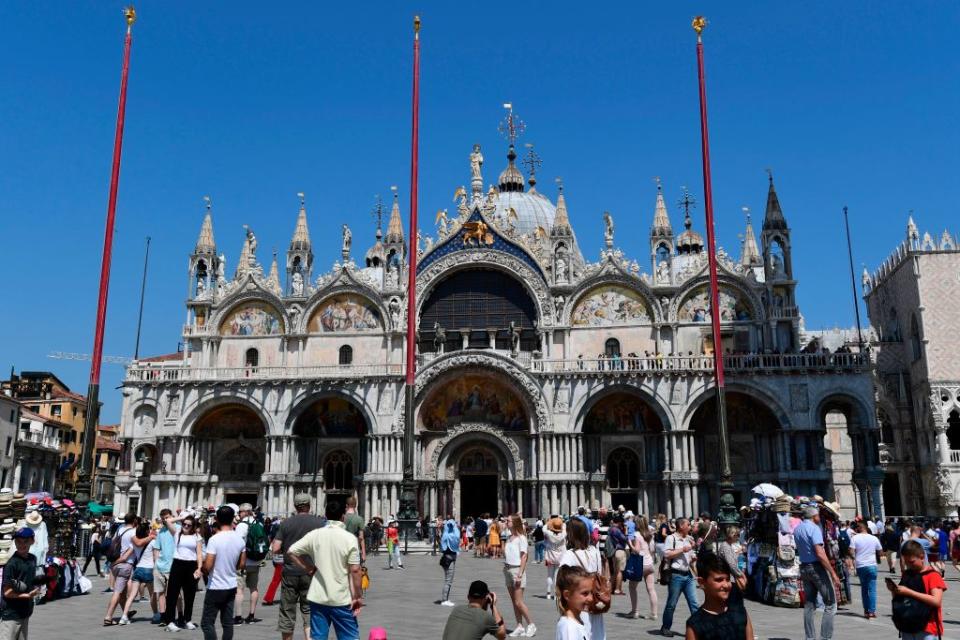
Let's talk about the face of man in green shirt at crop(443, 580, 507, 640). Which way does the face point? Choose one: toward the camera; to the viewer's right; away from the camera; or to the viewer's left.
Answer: away from the camera

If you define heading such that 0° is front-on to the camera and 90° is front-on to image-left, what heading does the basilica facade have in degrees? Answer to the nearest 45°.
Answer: approximately 0°

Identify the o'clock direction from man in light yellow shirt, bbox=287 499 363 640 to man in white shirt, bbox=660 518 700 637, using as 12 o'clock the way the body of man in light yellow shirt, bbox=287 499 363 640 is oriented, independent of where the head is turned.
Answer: man in white shirt, bbox=660 518 700 637 is roughly at 2 o'clock from man in light yellow shirt, bbox=287 499 363 640.

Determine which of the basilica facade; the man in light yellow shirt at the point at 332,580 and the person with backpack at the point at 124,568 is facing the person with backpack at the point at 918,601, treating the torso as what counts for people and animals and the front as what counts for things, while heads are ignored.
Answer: the basilica facade

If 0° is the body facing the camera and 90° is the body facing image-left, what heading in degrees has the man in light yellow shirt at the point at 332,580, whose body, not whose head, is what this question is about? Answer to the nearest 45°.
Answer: approximately 180°

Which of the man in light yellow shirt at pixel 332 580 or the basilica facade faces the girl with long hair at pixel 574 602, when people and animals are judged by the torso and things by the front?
the basilica facade

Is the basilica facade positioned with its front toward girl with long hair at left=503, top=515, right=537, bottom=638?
yes

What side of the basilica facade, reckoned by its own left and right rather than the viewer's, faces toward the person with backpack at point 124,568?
front

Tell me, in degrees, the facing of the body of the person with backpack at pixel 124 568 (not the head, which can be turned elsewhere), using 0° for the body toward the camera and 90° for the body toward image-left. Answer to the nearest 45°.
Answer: approximately 225°

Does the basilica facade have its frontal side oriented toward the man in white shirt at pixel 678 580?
yes

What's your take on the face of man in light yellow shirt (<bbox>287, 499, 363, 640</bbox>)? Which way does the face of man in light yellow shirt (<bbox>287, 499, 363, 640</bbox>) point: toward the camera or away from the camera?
away from the camera

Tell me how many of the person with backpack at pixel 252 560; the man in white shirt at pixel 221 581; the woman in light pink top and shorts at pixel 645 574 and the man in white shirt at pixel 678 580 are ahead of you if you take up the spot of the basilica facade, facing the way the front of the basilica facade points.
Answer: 4

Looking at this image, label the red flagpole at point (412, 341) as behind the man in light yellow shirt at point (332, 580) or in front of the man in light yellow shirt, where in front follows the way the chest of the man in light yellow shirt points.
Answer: in front

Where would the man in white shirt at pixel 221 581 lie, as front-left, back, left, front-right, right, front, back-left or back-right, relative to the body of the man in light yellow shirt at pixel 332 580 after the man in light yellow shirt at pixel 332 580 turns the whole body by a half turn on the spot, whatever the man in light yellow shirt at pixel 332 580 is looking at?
back-right
